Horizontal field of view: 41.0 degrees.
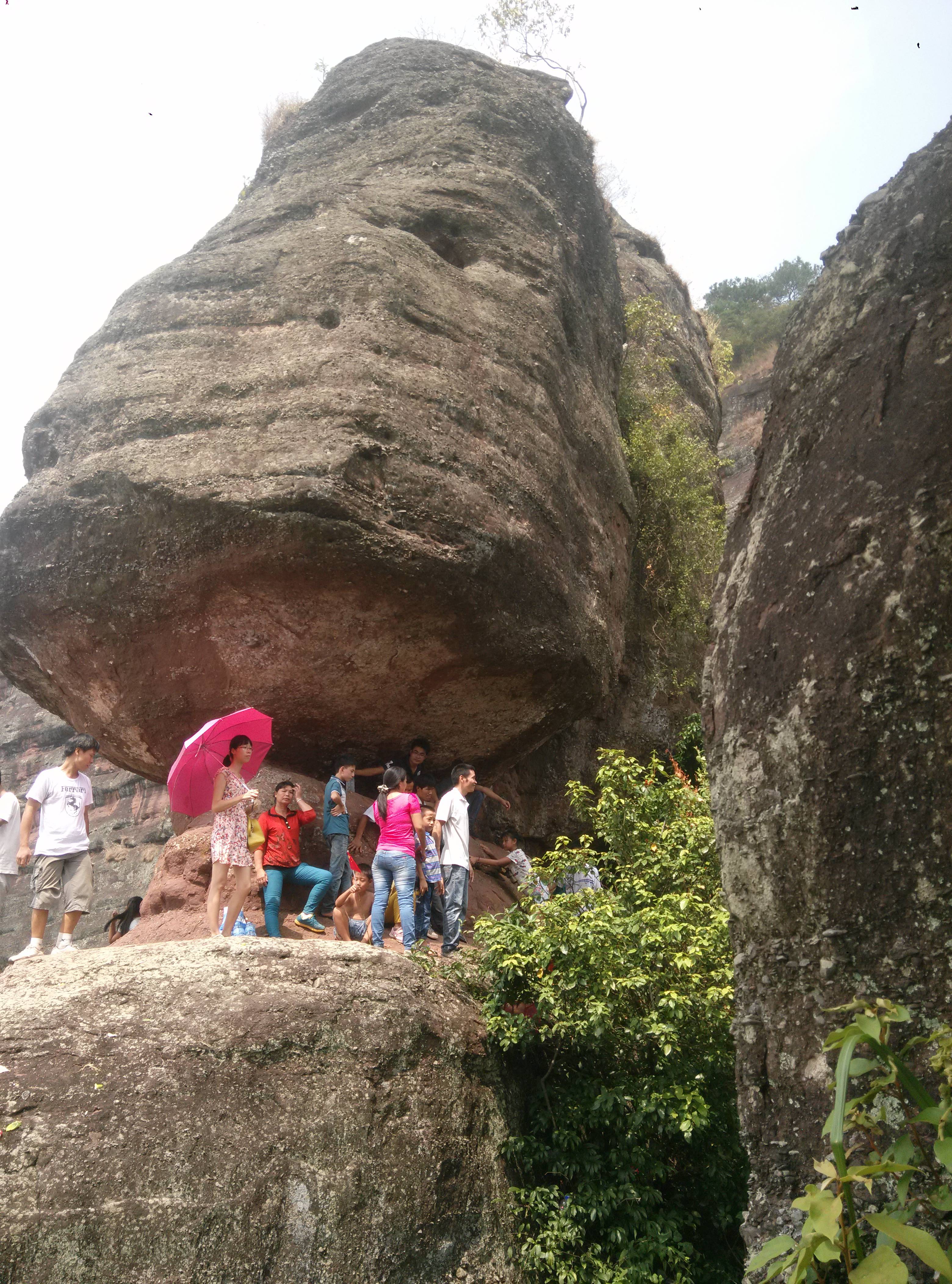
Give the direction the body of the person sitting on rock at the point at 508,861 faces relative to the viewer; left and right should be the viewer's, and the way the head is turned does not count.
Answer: facing to the left of the viewer

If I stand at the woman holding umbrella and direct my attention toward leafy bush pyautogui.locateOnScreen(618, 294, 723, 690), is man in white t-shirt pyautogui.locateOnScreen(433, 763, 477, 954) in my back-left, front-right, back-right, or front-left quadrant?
front-right

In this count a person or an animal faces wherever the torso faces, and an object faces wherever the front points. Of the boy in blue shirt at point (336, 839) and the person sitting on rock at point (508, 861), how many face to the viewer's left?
1

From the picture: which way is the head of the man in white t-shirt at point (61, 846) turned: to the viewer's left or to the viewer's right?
to the viewer's right

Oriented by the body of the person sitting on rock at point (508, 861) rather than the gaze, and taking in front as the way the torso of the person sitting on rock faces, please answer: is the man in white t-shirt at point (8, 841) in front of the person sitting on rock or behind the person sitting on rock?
in front

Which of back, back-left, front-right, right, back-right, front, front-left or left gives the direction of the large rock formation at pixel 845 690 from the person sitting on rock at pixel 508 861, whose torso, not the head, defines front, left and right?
left
